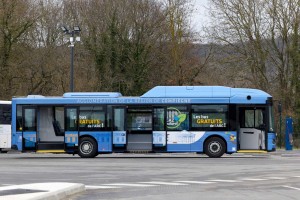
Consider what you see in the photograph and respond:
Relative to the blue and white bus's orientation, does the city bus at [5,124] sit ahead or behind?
behind

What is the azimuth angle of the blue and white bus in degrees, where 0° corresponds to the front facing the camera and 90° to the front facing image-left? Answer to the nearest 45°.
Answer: approximately 270°
